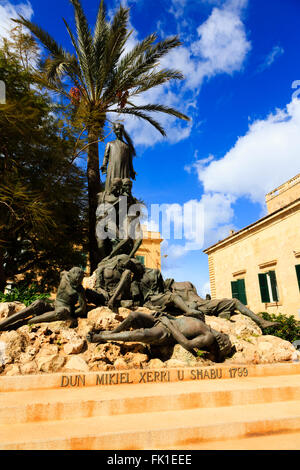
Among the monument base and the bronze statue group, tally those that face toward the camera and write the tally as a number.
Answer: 2

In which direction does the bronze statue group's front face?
toward the camera

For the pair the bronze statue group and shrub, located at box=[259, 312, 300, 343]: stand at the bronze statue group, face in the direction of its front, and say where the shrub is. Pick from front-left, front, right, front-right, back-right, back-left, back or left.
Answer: back-left

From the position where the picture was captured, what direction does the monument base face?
facing the viewer

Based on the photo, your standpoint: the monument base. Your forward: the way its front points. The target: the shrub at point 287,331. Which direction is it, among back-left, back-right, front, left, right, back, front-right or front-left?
back-left

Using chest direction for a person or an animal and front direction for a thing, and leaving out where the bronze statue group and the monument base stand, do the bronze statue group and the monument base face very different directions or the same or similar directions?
same or similar directions
